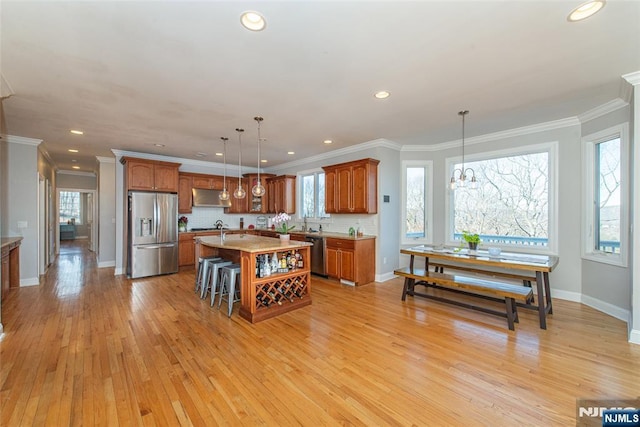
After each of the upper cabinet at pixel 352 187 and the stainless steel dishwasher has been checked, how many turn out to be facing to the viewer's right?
0

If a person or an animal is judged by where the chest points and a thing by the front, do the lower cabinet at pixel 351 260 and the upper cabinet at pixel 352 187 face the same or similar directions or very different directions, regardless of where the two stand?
same or similar directions

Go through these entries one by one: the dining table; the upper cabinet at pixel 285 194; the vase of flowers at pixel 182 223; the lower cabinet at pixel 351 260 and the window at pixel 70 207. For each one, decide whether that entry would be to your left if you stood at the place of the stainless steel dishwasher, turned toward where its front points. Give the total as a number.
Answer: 2

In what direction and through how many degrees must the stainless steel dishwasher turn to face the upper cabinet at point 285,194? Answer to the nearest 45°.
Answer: approximately 90° to its right

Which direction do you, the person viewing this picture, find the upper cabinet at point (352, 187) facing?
facing the viewer and to the left of the viewer

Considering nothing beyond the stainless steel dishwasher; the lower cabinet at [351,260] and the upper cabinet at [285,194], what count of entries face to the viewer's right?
0

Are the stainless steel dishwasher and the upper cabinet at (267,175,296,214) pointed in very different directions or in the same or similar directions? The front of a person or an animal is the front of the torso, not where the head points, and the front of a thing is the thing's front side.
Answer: same or similar directions

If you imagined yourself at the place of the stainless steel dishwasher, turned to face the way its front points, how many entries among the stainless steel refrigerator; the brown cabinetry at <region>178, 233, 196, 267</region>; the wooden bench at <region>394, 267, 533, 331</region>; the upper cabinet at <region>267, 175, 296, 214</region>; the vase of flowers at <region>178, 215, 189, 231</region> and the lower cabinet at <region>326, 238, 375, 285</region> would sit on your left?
2

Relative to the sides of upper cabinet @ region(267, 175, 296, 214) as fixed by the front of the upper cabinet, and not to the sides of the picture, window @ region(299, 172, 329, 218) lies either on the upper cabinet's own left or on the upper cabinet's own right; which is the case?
on the upper cabinet's own left

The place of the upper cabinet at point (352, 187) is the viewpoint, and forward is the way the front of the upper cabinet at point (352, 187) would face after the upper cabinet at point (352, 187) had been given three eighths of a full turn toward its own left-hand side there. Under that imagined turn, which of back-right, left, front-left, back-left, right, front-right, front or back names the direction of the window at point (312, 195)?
back-left

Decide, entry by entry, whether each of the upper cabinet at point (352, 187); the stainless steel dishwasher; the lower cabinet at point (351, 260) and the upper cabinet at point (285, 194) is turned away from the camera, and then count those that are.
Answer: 0

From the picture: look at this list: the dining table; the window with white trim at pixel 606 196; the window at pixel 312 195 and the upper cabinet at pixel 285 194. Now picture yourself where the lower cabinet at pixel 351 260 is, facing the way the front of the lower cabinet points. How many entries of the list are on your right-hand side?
2
